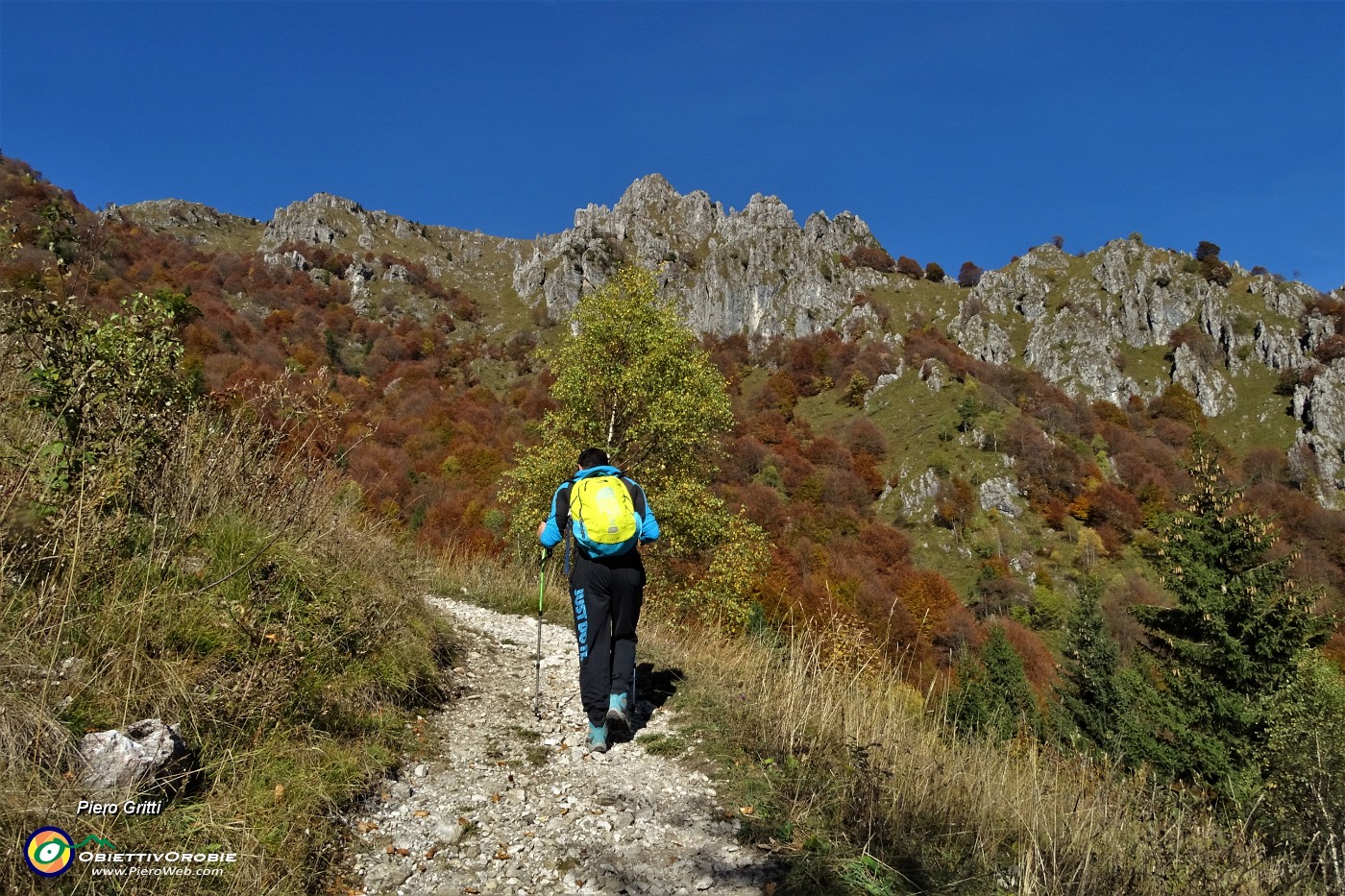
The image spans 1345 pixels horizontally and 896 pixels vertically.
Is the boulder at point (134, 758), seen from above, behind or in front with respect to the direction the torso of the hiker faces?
behind

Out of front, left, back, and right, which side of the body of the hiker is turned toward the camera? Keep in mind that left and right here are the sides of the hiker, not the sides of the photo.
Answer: back

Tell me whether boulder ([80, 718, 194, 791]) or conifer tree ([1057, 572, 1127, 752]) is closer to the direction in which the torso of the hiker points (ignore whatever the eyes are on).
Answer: the conifer tree
